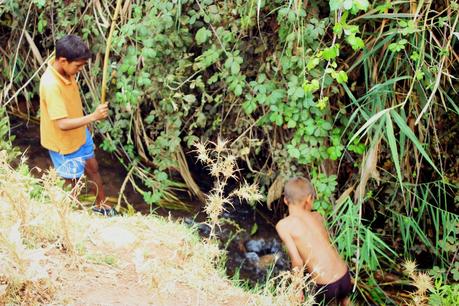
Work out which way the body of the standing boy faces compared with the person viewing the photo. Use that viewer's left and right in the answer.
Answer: facing to the right of the viewer

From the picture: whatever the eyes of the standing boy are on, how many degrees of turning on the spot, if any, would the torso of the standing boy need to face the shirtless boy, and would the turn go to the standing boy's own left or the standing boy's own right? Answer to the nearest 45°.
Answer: approximately 45° to the standing boy's own right
